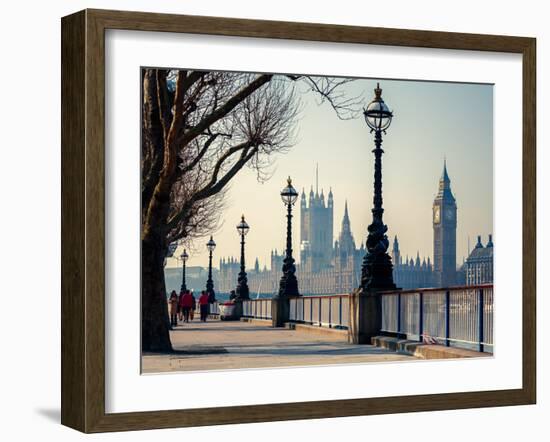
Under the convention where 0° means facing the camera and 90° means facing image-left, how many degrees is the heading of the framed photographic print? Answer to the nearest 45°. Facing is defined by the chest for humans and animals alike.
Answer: approximately 315°
